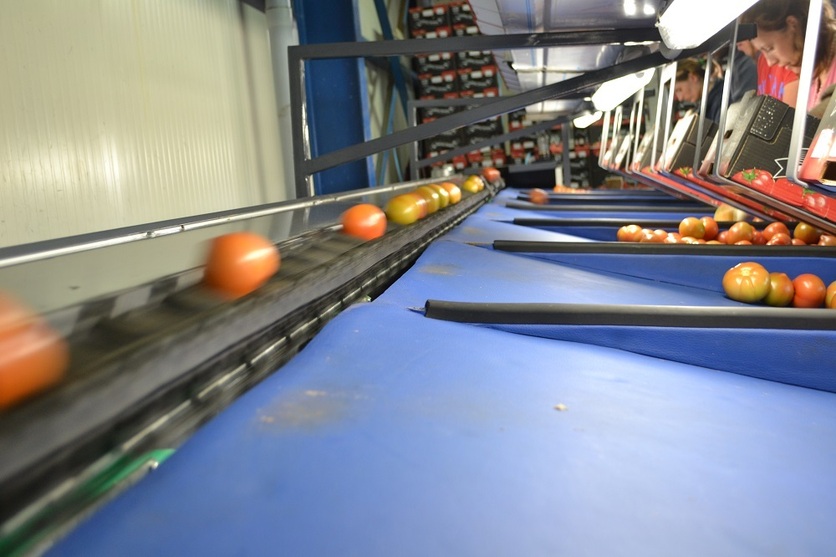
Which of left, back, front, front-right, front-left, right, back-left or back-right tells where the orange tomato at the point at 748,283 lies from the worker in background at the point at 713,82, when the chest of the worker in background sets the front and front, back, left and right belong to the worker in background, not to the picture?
left

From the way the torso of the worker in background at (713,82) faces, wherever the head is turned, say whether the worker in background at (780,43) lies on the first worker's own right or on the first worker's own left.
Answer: on the first worker's own left

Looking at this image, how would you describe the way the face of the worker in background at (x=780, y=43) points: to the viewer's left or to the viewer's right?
to the viewer's left

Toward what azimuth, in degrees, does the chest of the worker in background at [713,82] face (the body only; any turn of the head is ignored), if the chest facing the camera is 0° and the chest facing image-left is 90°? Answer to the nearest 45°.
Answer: approximately 90°

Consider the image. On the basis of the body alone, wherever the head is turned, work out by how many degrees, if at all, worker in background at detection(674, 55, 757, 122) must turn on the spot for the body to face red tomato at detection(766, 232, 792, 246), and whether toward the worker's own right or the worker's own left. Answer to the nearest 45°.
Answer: approximately 90° to the worker's own left

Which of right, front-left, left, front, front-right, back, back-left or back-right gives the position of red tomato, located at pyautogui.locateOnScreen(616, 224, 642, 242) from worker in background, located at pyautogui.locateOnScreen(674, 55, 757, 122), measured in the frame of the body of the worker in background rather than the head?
left

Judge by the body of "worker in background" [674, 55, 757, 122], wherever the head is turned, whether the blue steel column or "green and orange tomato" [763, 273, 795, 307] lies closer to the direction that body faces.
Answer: the blue steel column

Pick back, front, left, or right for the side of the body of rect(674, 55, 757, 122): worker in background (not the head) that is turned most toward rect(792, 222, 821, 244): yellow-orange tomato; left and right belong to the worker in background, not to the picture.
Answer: left

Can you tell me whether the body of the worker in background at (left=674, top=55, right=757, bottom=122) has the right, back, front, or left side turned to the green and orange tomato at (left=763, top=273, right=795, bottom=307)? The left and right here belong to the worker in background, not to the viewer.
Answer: left

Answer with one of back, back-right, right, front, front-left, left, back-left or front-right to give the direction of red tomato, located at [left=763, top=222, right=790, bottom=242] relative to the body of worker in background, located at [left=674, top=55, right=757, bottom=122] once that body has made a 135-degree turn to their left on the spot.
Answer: front-right

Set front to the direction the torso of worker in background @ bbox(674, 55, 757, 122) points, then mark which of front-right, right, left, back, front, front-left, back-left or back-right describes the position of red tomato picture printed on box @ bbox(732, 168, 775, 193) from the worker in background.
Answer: left

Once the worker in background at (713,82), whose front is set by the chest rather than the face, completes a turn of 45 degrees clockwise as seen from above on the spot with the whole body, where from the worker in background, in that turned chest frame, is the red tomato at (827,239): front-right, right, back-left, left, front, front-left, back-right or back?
back-left

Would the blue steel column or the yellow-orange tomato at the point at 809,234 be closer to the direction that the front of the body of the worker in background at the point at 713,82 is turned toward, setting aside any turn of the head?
the blue steel column

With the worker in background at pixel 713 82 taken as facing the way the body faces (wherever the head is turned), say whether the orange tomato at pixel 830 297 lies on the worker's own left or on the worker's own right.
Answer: on the worker's own left

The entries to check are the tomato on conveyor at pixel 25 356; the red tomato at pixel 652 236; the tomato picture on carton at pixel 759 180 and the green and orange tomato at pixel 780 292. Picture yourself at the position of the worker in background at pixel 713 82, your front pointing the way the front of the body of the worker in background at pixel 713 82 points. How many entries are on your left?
4

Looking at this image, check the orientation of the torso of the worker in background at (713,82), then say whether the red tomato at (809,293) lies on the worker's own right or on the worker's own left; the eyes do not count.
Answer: on the worker's own left
